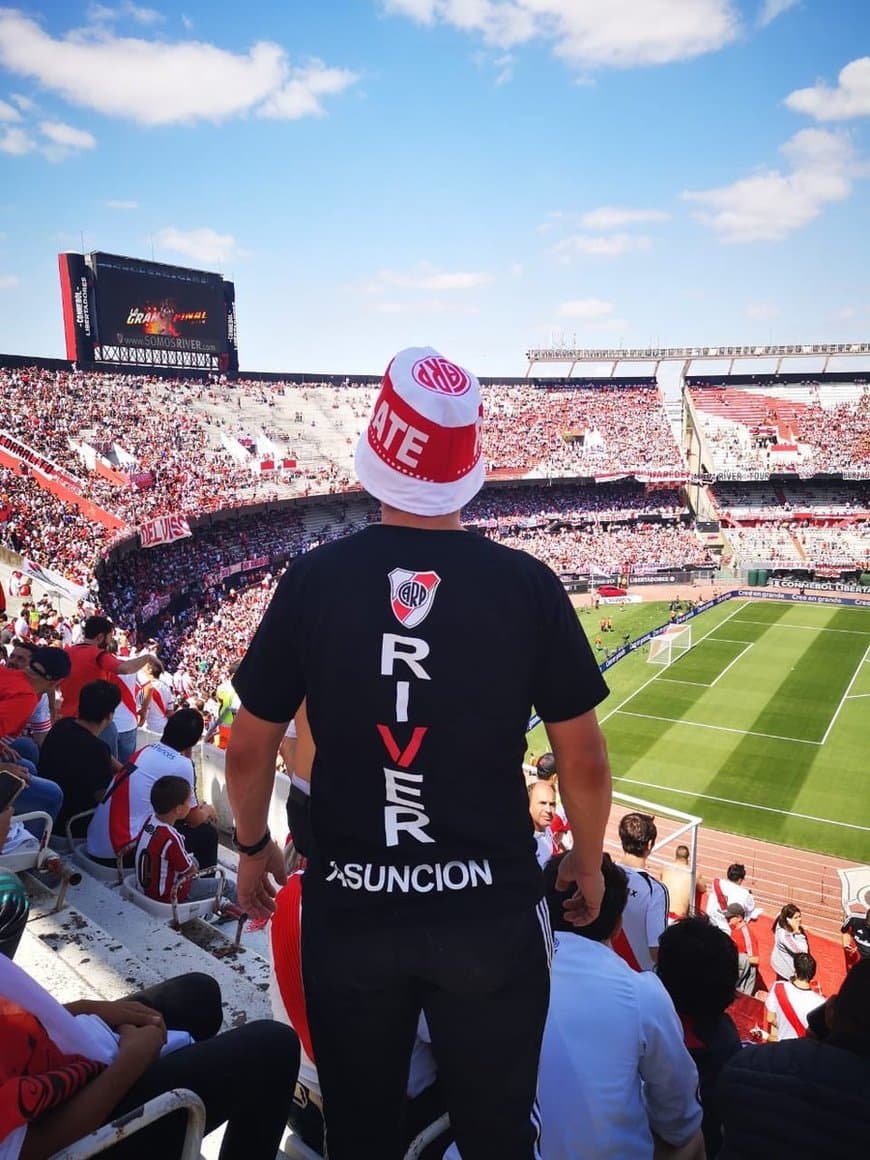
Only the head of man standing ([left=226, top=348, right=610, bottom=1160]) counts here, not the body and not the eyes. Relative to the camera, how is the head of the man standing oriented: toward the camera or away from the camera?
away from the camera

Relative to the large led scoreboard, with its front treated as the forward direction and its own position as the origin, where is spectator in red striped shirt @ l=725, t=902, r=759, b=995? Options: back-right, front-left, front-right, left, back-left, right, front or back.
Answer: front-right

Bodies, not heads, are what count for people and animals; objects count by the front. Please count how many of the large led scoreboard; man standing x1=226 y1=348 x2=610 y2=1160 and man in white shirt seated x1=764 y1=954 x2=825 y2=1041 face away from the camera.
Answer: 2

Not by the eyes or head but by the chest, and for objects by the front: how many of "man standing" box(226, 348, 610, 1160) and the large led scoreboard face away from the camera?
1

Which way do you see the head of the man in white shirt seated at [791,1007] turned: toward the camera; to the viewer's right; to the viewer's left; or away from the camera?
away from the camera

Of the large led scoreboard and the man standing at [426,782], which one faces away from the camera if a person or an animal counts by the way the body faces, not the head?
the man standing

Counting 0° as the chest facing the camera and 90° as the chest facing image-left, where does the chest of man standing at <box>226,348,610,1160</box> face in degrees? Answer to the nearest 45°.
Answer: approximately 180°

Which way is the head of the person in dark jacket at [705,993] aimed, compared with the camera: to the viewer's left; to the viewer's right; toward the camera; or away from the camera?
away from the camera

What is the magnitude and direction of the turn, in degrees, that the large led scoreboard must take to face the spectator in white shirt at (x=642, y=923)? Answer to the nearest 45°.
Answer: approximately 45° to its right

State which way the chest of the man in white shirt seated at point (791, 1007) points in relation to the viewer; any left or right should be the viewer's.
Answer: facing away from the viewer

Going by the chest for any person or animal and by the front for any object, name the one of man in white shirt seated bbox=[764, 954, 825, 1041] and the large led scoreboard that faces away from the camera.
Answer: the man in white shirt seated

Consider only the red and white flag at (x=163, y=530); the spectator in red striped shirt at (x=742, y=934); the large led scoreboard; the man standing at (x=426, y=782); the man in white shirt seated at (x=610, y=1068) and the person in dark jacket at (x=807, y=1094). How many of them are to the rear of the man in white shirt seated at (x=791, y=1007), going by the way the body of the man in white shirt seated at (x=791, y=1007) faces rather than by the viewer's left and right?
3

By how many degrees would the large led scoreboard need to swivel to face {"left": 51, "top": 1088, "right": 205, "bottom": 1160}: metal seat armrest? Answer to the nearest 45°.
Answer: approximately 45° to its right
